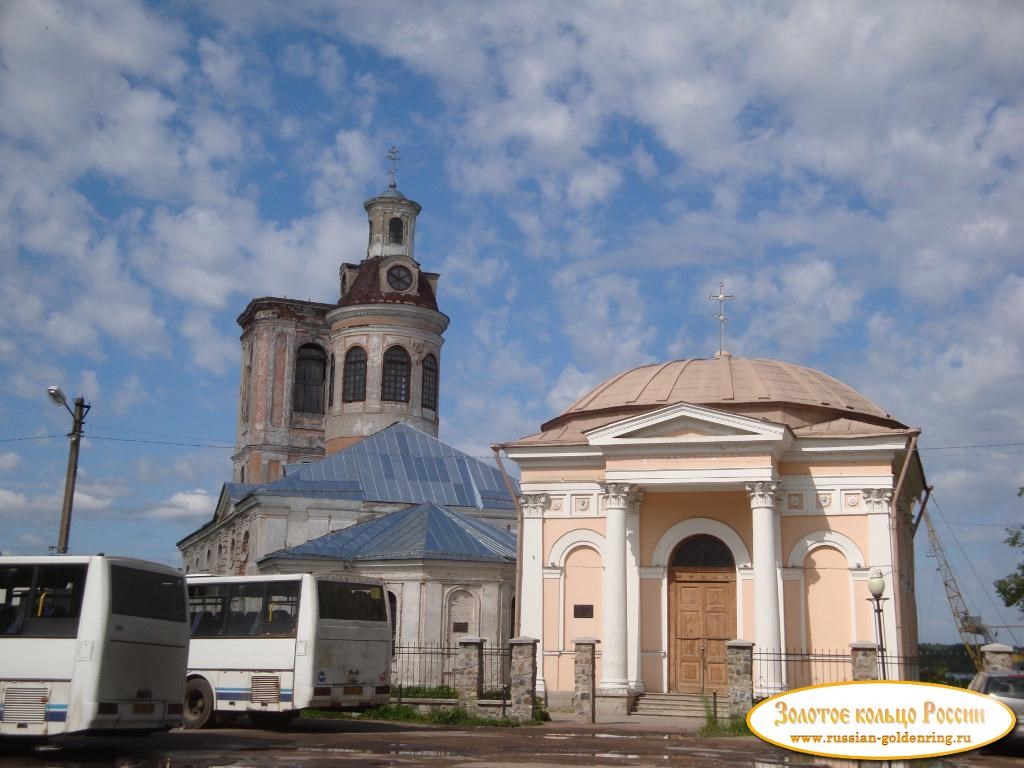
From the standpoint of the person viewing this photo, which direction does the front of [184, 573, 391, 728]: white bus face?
facing away from the viewer and to the left of the viewer

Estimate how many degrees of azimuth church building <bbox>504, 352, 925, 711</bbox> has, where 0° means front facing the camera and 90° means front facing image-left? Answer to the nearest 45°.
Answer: approximately 0°

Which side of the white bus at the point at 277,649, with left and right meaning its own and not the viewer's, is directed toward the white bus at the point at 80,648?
left

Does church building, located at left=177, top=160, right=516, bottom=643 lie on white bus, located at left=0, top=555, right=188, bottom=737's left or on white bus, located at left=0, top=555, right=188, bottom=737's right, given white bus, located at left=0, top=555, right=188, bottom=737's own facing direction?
on its right

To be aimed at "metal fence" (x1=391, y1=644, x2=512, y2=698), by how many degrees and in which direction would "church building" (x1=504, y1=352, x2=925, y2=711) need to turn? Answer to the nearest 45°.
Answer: approximately 45° to its right

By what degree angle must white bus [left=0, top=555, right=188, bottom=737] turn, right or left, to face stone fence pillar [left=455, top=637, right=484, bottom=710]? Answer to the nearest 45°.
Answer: approximately 90° to its right

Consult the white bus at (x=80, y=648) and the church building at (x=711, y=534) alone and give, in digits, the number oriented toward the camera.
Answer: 1

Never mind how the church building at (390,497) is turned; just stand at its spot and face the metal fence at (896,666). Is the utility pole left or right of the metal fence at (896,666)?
right

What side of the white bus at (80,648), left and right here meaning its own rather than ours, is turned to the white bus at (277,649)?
right

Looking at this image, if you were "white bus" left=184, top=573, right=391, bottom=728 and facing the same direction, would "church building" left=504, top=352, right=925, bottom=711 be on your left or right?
on your right

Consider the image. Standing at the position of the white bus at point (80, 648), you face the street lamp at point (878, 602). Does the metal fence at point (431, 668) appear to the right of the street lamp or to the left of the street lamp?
left

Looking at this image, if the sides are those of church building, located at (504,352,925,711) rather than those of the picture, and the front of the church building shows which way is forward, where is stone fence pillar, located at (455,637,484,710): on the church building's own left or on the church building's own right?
on the church building's own right

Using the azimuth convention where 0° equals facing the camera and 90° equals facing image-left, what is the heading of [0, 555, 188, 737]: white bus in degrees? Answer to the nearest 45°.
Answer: approximately 135°
